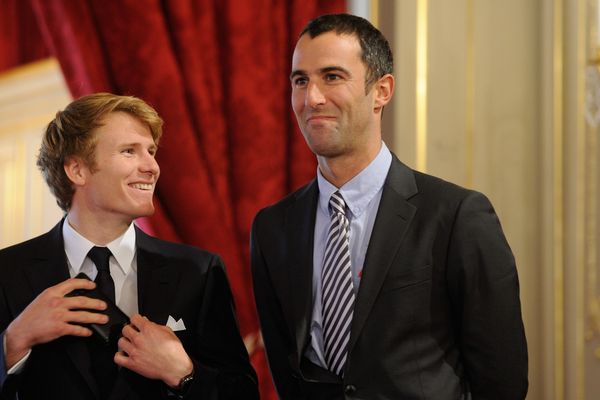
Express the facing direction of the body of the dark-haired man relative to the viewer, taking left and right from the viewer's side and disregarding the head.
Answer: facing the viewer and to the left of the viewer

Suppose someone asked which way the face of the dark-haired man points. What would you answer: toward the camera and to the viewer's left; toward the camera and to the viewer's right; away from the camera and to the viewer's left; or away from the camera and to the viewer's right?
toward the camera and to the viewer's left
